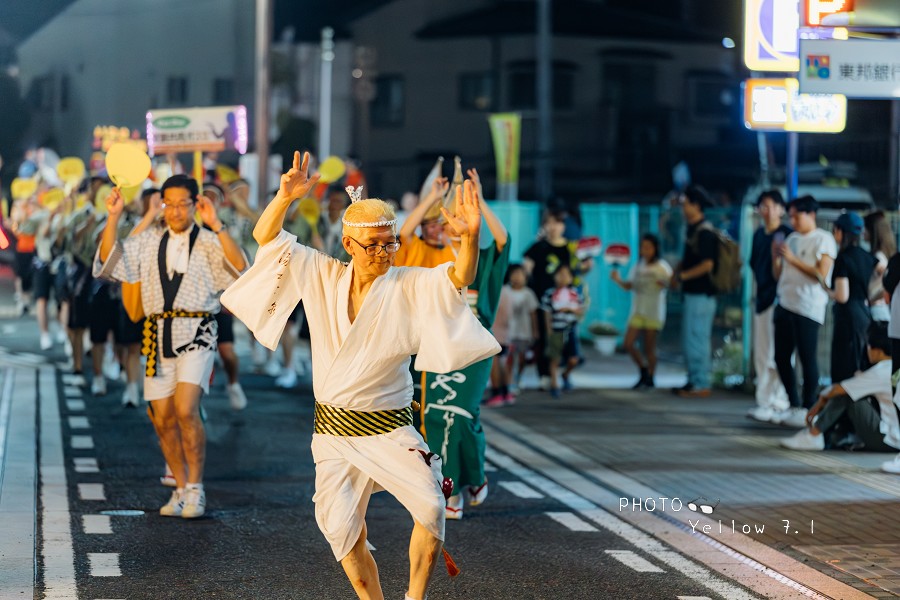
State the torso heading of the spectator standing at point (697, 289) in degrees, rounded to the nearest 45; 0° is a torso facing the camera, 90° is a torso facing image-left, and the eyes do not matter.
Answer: approximately 90°

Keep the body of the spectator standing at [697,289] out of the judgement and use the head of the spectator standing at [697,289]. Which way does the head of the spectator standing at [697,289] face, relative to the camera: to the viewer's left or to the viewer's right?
to the viewer's left

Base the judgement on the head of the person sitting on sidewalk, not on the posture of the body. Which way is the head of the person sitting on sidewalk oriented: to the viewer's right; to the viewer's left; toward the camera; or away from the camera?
to the viewer's left

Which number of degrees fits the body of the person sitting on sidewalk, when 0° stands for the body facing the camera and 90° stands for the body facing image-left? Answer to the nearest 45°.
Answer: approximately 90°

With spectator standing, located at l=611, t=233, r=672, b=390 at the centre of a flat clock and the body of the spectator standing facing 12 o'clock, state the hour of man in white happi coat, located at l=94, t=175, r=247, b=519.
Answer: The man in white happi coat is roughly at 11 o'clock from the spectator standing.

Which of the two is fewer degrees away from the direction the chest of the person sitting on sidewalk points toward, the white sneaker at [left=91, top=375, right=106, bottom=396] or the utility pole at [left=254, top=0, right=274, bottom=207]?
the white sneaker

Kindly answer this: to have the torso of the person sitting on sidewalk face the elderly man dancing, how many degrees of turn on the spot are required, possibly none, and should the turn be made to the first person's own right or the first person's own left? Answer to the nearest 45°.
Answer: approximately 90° to the first person's own left

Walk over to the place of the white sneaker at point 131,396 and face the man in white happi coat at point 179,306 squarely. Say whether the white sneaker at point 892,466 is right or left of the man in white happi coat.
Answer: left

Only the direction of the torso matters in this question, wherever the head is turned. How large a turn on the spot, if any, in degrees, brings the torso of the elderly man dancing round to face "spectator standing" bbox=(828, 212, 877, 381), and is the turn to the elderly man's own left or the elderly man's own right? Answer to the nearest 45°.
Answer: approximately 135° to the elderly man's own left

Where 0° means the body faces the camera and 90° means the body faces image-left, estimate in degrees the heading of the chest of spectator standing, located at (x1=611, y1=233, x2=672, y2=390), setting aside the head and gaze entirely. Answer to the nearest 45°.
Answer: approximately 45°

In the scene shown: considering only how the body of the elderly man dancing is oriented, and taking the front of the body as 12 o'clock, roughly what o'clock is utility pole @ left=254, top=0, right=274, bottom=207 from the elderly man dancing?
The utility pole is roughly at 6 o'clock from the elderly man dancing.
